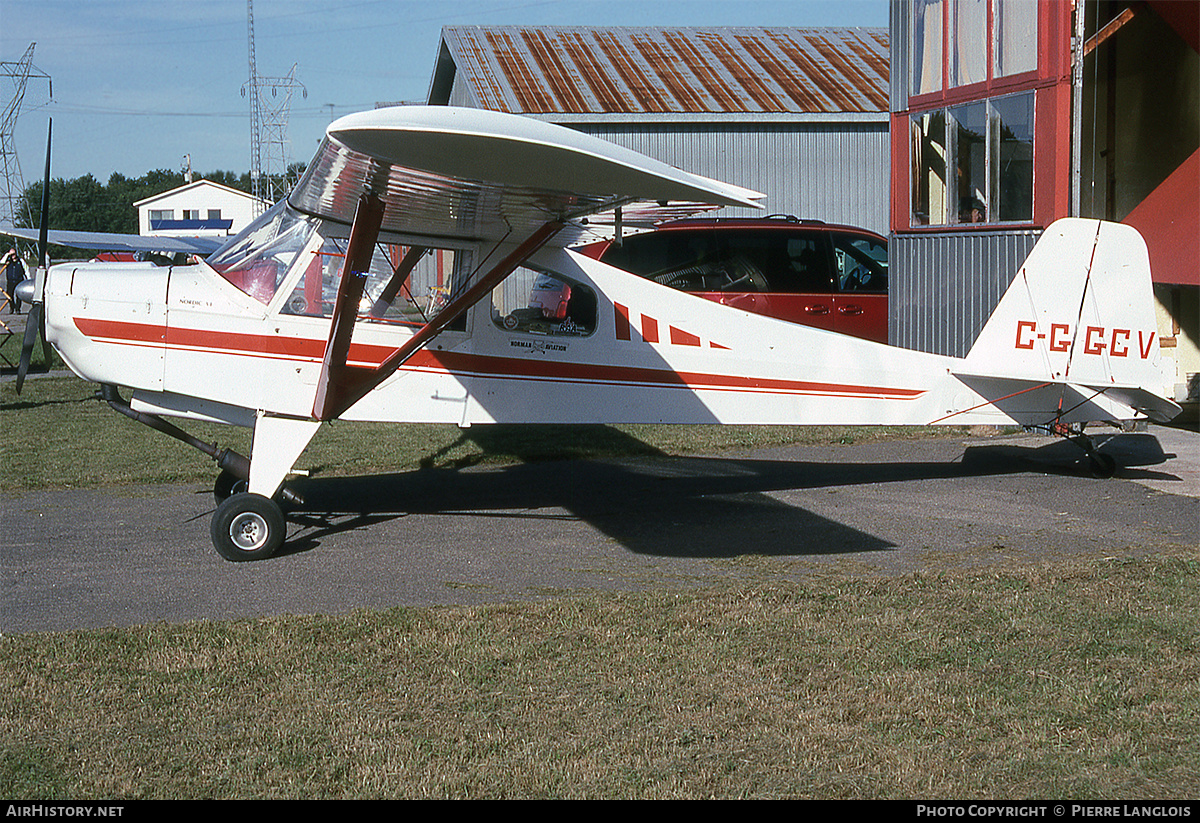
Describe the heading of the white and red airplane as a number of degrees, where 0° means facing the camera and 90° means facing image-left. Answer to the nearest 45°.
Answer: approximately 90°

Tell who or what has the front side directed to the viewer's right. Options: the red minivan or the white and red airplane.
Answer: the red minivan

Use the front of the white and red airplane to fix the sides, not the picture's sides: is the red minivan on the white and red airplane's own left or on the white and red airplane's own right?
on the white and red airplane's own right

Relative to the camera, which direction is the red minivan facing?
to the viewer's right

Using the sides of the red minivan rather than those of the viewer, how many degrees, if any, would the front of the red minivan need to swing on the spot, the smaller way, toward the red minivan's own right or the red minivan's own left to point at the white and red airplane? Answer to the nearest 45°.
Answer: approximately 90° to the red minivan's own right

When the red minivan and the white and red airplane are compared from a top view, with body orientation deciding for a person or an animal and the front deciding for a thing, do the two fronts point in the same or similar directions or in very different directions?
very different directions

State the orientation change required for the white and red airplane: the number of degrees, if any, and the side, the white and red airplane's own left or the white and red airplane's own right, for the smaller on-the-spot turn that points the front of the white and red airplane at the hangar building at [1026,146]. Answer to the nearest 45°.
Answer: approximately 135° to the white and red airplane's own right

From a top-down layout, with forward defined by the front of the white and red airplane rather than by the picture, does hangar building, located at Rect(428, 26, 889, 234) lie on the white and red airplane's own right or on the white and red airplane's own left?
on the white and red airplane's own right
